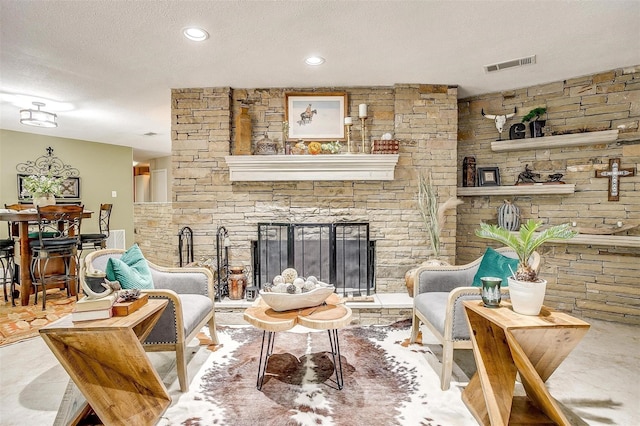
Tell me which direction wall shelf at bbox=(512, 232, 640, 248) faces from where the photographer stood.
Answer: facing the viewer and to the left of the viewer

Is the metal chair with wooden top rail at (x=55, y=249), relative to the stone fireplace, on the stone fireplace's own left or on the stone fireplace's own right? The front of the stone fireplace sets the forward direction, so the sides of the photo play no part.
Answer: on the stone fireplace's own right

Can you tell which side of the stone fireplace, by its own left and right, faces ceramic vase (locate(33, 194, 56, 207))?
right

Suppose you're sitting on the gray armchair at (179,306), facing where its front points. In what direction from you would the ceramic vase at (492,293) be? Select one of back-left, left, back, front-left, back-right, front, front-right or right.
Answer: front

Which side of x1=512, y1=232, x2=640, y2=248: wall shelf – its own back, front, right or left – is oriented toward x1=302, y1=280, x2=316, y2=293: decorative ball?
front

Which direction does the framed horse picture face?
toward the camera

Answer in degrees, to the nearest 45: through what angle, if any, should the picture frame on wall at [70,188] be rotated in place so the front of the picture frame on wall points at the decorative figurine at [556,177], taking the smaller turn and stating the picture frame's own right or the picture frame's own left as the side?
approximately 45° to the picture frame's own left

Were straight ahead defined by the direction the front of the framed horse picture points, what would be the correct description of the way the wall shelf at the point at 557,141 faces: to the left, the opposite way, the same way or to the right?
to the right

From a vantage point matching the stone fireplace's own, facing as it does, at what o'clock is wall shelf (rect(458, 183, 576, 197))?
The wall shelf is roughly at 9 o'clock from the stone fireplace.

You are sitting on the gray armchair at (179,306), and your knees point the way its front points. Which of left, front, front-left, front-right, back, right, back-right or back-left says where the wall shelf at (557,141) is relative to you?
front-left

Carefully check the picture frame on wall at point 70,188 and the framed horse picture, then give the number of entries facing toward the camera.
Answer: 2

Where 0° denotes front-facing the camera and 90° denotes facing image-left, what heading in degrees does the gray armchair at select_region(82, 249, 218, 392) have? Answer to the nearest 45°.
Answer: approximately 315°

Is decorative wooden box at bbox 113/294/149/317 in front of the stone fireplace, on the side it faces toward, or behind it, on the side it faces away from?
in front

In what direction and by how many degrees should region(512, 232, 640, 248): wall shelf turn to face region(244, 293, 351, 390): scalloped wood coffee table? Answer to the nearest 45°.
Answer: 0° — it already faces it
